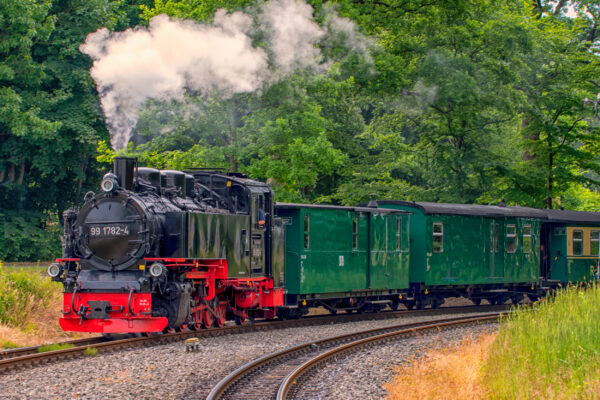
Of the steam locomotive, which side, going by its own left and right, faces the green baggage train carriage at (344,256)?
back

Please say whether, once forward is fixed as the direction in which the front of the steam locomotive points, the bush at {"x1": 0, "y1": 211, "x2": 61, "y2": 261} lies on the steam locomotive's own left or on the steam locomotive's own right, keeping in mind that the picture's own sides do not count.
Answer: on the steam locomotive's own right

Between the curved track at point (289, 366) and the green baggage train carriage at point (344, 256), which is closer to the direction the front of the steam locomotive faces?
the curved track

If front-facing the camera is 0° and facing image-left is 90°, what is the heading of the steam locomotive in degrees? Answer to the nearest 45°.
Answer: approximately 45°

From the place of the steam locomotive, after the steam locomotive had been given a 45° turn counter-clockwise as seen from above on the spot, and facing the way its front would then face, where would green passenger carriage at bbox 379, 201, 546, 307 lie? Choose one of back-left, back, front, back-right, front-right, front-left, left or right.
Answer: back-left
